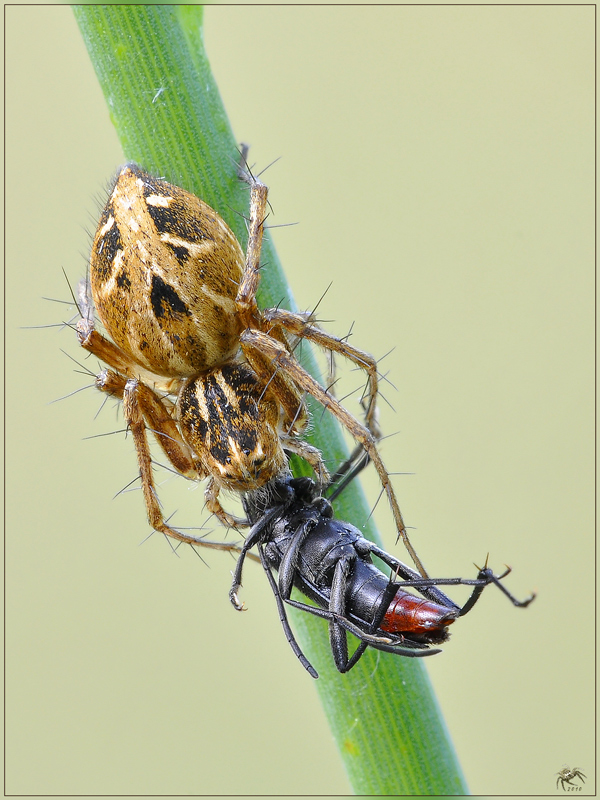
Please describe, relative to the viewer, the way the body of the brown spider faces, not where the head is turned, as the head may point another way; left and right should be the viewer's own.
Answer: facing the viewer and to the right of the viewer
